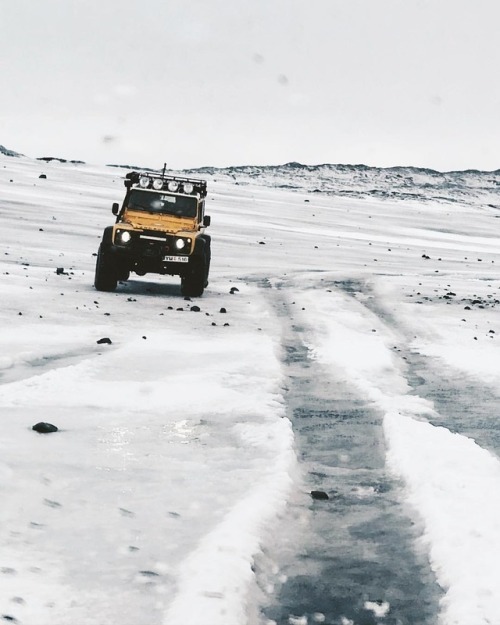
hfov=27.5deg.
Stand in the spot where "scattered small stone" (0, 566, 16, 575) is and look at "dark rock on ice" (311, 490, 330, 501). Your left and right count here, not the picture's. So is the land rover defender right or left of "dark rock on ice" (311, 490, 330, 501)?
left

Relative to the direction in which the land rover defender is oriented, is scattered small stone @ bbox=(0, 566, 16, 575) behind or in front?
in front

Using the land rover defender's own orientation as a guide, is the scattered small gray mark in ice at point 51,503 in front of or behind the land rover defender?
in front

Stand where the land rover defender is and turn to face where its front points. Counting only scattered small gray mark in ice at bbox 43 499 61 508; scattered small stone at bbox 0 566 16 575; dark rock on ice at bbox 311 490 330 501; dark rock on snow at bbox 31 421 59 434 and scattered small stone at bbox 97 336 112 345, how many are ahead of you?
5

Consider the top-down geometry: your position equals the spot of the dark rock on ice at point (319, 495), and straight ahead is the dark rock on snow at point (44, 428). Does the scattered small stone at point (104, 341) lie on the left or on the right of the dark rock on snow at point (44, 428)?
right

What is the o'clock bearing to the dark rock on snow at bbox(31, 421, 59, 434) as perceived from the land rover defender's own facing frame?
The dark rock on snow is roughly at 12 o'clock from the land rover defender.

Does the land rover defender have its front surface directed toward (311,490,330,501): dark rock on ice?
yes

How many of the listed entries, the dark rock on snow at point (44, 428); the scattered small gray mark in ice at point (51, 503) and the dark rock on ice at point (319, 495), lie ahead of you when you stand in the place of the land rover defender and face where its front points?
3

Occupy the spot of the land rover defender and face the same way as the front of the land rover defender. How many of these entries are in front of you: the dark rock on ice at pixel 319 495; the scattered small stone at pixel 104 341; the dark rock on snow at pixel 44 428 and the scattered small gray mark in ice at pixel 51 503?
4

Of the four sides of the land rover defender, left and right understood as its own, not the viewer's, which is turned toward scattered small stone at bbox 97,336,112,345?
front

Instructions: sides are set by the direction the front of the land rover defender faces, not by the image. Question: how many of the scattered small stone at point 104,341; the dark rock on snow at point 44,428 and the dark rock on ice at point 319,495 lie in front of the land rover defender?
3
